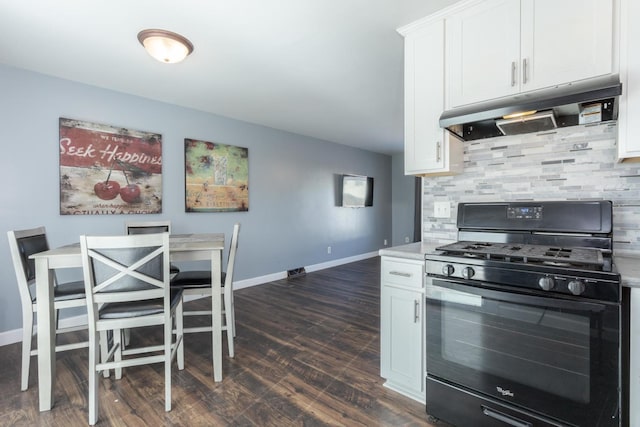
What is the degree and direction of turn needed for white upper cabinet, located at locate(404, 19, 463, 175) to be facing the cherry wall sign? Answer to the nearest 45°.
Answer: approximately 45° to its right

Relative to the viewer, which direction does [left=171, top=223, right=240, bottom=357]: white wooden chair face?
to the viewer's left

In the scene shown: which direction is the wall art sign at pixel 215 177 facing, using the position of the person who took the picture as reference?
facing the viewer and to the right of the viewer

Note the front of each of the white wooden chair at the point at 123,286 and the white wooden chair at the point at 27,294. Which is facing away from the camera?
the white wooden chair at the point at 123,286

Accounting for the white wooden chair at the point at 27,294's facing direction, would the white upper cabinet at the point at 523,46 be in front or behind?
in front

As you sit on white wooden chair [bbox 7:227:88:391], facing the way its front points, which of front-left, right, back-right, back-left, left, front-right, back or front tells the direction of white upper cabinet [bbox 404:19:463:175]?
front

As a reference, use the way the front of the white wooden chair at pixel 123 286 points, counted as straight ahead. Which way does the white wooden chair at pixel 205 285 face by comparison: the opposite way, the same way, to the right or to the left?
to the left

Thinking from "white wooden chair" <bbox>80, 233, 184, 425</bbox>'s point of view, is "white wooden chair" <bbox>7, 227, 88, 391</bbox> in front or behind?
in front

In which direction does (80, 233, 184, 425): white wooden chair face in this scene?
away from the camera

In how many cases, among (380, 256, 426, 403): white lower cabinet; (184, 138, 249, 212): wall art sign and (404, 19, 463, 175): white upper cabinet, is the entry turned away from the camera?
0

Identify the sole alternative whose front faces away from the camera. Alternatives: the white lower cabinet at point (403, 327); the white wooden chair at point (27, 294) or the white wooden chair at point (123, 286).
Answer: the white wooden chair at point (123, 286)

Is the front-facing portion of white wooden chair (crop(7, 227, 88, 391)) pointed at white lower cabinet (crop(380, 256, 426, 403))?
yes

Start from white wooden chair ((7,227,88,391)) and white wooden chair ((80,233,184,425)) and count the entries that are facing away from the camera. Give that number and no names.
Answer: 1

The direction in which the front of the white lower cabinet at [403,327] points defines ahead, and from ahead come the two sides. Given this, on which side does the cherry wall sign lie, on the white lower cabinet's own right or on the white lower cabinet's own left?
on the white lower cabinet's own right

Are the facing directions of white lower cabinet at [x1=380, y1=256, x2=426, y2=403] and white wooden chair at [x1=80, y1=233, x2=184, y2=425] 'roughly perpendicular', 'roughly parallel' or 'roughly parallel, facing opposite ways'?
roughly perpendicular

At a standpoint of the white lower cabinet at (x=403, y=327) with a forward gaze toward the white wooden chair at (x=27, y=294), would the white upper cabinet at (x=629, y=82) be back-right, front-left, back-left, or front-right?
back-left

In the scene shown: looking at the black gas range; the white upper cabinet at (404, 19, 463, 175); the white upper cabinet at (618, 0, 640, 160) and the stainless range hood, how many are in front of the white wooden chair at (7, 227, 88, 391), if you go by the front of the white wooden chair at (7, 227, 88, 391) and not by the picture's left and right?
4

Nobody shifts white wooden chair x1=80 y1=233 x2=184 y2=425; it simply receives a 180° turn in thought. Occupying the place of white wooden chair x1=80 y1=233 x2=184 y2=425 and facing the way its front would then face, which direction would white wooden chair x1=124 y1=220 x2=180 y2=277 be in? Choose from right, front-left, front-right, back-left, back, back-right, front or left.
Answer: back

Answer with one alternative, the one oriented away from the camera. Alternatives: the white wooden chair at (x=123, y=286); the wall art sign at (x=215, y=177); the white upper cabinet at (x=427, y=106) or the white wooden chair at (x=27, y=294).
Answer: the white wooden chair at (x=123, y=286)

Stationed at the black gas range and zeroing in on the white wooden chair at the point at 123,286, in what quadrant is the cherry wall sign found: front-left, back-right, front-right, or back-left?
front-right
